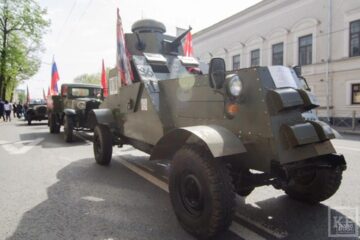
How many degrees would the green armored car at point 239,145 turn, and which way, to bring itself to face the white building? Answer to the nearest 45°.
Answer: approximately 135° to its left

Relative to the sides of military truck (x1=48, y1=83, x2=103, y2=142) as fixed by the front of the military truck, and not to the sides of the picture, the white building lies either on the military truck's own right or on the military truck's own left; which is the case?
on the military truck's own left

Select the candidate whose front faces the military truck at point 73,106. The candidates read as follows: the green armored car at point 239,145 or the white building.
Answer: the white building

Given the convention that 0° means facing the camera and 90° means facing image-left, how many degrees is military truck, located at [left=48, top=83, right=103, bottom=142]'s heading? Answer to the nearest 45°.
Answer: approximately 315°

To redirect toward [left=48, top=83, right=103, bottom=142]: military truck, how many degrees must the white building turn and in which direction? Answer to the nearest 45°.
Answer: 0° — it already faces it

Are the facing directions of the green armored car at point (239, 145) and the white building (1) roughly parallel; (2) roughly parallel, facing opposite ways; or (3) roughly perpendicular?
roughly perpendicular

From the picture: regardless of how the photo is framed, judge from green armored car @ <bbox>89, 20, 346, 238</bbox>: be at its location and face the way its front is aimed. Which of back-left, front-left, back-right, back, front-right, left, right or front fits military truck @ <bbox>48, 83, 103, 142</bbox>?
back

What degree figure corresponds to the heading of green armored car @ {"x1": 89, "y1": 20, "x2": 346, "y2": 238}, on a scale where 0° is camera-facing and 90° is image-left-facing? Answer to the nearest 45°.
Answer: approximately 315°
